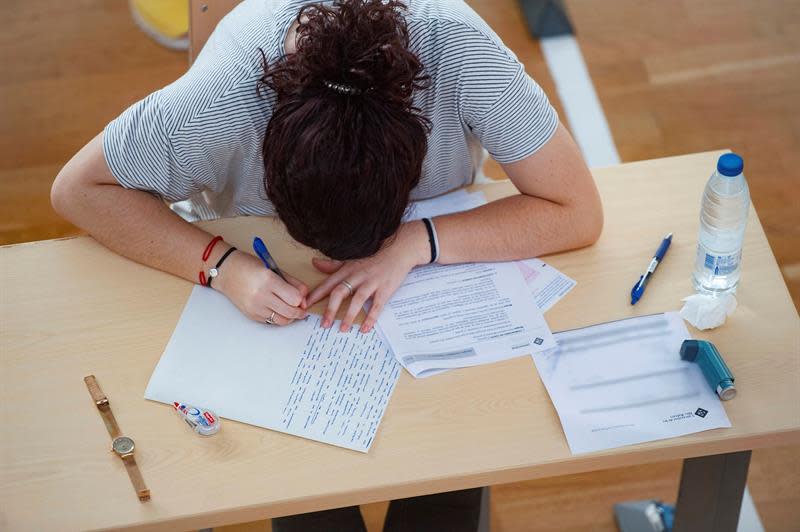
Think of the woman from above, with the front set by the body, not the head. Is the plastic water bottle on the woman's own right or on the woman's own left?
on the woman's own left

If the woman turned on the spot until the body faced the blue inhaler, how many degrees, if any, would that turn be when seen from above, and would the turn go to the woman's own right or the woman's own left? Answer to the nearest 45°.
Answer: approximately 45° to the woman's own left

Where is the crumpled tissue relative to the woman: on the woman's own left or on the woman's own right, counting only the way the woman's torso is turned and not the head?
on the woman's own left

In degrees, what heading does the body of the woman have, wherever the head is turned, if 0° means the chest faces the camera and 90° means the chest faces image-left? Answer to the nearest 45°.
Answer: approximately 0°
